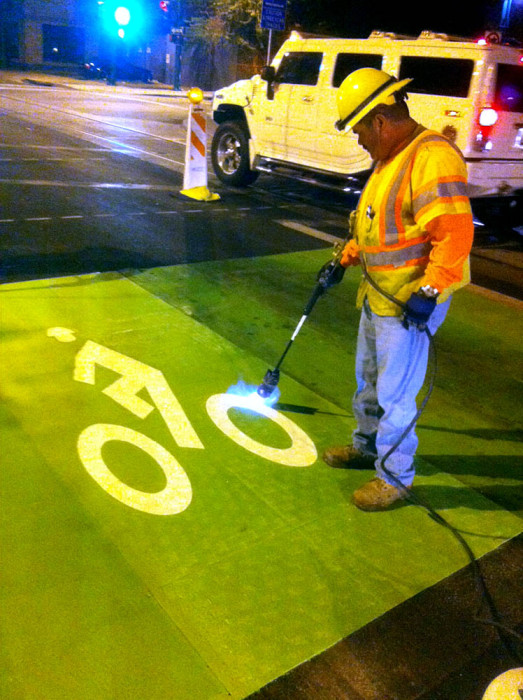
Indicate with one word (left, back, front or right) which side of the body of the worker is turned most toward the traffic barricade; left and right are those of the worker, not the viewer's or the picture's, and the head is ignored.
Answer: right

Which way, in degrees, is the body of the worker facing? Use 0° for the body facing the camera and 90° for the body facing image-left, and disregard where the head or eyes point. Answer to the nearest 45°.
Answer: approximately 45°

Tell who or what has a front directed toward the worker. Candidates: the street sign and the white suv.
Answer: the street sign

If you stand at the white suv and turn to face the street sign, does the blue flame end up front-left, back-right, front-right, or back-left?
back-left

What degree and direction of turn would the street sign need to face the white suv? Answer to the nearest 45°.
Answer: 0° — it already faces it

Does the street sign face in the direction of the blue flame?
yes

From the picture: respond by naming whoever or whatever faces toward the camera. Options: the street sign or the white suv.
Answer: the street sign

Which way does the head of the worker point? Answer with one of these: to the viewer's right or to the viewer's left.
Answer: to the viewer's left

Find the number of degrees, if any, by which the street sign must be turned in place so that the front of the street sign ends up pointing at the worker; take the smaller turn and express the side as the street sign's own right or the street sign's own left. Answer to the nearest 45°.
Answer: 0° — it already faces them

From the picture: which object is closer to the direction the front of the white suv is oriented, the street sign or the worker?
the street sign

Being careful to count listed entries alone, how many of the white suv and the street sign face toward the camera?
1

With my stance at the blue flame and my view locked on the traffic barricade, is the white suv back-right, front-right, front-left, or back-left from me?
front-right

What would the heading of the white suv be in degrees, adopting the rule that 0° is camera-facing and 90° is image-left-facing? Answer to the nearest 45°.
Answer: approximately 135°

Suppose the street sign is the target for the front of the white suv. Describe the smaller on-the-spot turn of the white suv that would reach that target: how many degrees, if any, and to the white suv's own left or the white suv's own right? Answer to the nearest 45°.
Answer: approximately 45° to the white suv's own right

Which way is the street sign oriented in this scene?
toward the camera

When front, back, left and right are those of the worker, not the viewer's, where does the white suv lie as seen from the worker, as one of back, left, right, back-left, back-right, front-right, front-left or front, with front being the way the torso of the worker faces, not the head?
back-right

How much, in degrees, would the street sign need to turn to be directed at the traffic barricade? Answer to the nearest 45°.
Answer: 0° — it already faces it
